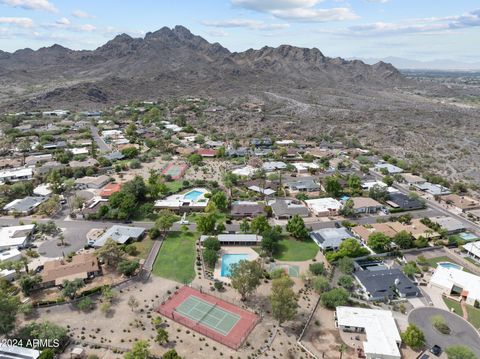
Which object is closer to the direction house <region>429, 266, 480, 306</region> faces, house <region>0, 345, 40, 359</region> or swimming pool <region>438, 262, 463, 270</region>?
the house

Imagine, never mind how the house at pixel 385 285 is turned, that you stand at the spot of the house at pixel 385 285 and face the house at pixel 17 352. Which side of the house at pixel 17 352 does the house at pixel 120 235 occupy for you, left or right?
right

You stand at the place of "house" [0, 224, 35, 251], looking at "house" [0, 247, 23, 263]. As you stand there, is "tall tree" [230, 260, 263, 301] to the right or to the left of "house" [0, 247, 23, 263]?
left

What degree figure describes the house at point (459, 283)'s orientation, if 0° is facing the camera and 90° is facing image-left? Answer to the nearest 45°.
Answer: approximately 45°
